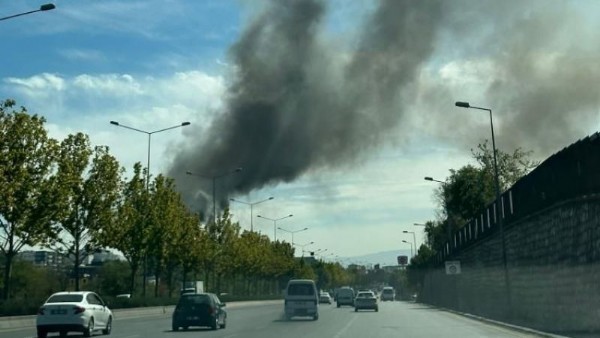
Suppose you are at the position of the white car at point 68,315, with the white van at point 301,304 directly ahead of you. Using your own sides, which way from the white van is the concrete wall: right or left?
right

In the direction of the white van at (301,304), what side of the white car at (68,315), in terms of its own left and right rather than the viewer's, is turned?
front

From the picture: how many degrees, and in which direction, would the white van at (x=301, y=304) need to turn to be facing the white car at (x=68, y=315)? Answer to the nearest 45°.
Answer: approximately 135° to its left

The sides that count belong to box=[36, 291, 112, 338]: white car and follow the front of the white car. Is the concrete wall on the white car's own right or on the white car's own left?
on the white car's own right

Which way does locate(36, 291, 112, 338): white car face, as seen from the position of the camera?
facing away from the viewer and to the right of the viewer

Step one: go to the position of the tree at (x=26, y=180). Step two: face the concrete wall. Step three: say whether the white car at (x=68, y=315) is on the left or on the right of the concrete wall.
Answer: right

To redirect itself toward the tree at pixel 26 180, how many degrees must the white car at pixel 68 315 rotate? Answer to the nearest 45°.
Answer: approximately 45° to its left

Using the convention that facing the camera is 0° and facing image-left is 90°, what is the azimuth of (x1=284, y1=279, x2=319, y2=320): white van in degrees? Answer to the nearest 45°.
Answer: approximately 180°

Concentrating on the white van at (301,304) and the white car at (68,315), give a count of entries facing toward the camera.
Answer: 0
